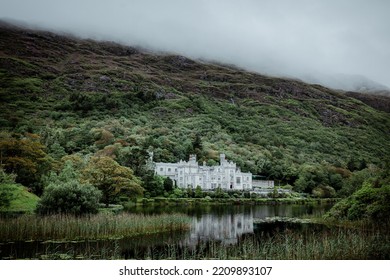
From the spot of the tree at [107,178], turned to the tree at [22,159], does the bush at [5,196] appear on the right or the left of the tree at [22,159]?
left

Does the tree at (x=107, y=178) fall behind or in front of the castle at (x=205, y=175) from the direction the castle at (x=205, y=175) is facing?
in front

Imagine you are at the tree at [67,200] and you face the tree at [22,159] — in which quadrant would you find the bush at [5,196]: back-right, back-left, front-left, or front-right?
front-left

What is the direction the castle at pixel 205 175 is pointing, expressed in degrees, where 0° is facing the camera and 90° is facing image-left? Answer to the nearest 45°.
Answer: approximately 0°

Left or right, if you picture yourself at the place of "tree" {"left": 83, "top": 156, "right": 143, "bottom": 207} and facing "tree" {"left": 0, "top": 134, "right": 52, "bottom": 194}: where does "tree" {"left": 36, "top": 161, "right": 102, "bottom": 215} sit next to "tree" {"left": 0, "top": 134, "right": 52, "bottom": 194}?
left
